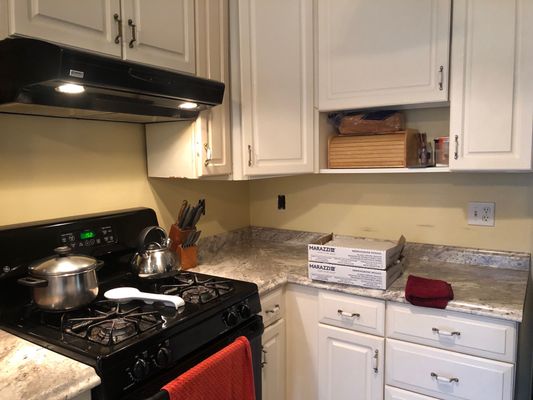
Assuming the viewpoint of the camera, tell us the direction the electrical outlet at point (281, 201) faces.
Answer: facing the viewer

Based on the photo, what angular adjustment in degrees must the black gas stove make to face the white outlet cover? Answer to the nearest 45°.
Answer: approximately 45° to its left

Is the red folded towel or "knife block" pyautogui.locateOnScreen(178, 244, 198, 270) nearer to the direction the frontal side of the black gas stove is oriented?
the red folded towel

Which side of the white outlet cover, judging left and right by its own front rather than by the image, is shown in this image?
front

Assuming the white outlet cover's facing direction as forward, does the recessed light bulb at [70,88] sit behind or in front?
in front

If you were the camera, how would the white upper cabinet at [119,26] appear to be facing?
facing the viewer and to the right of the viewer

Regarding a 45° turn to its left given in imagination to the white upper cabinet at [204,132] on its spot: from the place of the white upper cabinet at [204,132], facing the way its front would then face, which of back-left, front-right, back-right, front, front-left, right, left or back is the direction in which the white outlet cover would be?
front

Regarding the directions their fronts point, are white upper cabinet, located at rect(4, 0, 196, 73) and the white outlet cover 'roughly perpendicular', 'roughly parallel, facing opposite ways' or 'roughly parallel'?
roughly perpendicular

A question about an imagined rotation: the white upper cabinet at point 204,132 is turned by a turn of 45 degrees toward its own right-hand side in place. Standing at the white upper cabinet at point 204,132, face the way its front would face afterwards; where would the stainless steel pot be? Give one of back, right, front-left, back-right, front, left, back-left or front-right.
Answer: front-right

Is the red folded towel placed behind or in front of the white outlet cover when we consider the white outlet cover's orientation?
in front

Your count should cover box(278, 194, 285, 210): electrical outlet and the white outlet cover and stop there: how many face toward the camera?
2
